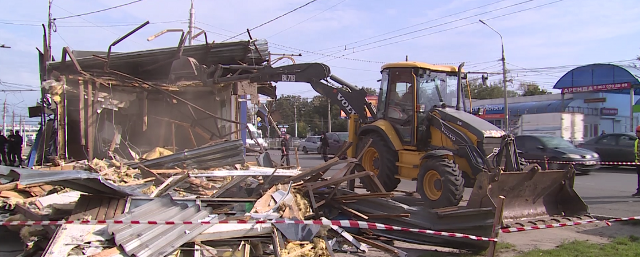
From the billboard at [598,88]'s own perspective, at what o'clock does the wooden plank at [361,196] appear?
The wooden plank is roughly at 12 o'clock from the billboard.

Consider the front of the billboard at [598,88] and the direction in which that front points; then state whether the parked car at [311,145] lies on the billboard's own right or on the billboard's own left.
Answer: on the billboard's own right

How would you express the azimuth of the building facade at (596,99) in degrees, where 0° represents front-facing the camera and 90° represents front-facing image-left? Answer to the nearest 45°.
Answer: approximately 0°

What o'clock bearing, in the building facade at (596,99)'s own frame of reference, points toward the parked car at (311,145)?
The parked car is roughly at 2 o'clock from the building facade.

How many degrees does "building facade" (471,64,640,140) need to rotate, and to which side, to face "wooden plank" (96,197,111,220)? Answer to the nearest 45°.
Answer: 0° — it already faces it

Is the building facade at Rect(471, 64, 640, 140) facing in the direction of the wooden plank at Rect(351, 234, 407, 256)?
yes

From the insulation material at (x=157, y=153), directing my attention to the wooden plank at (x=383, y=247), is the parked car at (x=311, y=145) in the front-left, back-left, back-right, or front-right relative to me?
back-left

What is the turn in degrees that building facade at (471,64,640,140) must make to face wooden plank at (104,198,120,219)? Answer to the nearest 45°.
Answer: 0° — it already faces it
